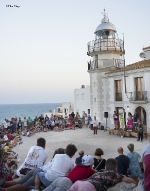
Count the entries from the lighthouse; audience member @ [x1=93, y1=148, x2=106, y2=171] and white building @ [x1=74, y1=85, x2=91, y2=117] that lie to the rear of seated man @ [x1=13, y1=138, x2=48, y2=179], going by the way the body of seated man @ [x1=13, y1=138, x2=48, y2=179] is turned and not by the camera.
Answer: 0

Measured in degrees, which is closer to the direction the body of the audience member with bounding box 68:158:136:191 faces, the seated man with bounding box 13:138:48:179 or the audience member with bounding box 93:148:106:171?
the audience member

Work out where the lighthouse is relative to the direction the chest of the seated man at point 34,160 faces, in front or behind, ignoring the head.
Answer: in front

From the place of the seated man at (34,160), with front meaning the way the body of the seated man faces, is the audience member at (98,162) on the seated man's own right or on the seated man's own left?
on the seated man's own right

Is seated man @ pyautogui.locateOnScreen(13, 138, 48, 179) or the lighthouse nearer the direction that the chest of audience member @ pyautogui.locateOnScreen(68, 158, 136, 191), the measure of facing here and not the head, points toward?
the lighthouse

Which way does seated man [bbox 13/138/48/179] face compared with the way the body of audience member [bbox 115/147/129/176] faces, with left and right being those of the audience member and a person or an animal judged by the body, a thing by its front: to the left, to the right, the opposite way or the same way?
the same way

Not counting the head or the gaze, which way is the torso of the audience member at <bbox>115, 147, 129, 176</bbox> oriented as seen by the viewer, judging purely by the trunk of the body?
away from the camera

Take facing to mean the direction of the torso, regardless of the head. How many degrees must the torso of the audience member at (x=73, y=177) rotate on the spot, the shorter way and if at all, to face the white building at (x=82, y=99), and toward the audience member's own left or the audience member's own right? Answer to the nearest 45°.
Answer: approximately 45° to the audience member's own left

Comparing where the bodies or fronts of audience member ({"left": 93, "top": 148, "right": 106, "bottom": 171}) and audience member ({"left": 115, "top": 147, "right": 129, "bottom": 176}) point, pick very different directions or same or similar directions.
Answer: same or similar directions

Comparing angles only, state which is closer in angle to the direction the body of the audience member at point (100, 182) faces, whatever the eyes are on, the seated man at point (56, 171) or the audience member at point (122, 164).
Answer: the audience member

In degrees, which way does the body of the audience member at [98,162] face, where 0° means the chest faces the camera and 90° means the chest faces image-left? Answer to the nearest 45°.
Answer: approximately 180°

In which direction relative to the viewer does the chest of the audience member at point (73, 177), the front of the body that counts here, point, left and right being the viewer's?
facing away from the viewer and to the right of the viewer

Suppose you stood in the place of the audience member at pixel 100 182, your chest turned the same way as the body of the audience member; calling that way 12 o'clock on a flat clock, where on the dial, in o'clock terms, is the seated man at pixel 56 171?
The seated man is roughly at 9 o'clock from the audience member.

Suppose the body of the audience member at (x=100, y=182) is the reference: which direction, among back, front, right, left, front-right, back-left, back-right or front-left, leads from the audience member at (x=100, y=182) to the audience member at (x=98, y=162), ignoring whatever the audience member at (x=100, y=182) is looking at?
front-left

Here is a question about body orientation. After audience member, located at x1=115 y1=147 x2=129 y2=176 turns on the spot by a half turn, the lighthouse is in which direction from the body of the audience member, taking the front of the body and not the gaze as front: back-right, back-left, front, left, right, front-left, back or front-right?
back

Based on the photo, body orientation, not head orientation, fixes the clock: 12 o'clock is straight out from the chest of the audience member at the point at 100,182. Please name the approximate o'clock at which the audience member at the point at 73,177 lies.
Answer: the audience member at the point at 73,177 is roughly at 9 o'clock from the audience member at the point at 100,182.

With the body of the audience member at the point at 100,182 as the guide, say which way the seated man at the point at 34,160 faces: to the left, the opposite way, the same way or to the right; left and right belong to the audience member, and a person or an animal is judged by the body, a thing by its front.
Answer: the same way

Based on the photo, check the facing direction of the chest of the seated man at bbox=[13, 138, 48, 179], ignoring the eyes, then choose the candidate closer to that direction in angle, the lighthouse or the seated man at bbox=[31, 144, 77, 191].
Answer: the lighthouse

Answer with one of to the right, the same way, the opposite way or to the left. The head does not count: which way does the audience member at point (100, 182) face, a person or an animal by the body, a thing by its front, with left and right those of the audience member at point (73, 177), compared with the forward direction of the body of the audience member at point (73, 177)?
the same way
